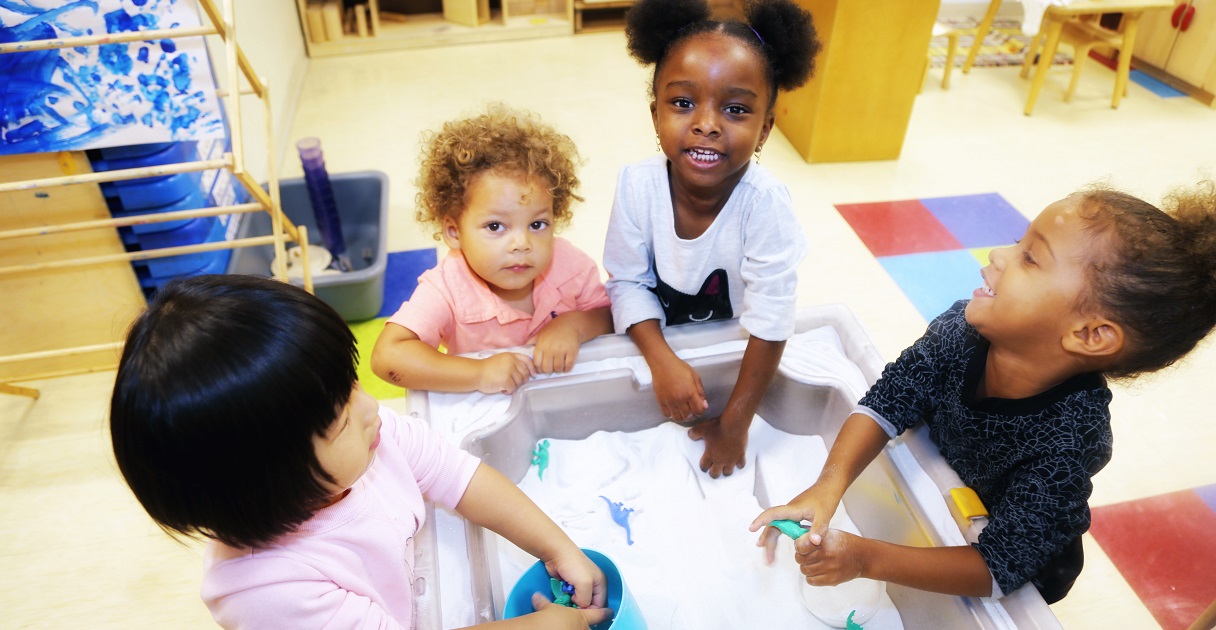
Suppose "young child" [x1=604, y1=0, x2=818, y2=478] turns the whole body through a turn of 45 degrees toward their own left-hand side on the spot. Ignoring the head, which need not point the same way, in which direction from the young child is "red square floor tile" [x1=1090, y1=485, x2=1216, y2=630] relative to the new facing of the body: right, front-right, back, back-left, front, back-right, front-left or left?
front-left

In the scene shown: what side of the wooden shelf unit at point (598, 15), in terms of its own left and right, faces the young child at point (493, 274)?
front

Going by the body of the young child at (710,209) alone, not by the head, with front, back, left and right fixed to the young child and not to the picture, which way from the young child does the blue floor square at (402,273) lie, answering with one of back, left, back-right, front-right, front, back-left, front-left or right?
back-right

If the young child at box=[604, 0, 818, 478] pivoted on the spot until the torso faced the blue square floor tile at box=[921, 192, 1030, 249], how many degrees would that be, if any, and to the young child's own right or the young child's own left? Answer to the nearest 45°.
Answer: approximately 135° to the young child's own left

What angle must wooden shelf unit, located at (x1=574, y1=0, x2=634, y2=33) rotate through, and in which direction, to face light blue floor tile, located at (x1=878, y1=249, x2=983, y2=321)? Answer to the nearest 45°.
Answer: approximately 45° to its left

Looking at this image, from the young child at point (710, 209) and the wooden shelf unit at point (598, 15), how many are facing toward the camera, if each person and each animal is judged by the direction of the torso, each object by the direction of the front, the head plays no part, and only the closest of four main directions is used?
2

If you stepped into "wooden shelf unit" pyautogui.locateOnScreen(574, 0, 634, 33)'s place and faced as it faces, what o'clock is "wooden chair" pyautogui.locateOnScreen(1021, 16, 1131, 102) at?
The wooden chair is roughly at 10 o'clock from the wooden shelf unit.

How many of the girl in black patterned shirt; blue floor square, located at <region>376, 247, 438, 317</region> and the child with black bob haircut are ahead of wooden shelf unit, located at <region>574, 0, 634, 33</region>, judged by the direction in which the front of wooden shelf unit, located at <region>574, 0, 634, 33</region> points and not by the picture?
3

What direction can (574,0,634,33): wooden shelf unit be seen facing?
toward the camera

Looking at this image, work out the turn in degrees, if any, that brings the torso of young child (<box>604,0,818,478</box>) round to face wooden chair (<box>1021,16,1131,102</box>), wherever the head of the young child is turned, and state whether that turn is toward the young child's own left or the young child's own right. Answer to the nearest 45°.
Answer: approximately 135° to the young child's own left

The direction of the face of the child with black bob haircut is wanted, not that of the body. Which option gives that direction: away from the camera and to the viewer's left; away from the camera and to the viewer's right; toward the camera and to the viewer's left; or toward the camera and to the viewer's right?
away from the camera and to the viewer's right

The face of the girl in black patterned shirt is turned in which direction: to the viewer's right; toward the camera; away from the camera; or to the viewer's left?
to the viewer's left

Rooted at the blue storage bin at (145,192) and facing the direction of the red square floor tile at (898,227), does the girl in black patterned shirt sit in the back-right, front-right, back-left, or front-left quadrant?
front-right

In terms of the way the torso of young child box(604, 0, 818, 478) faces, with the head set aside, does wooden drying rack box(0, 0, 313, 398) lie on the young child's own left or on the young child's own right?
on the young child's own right

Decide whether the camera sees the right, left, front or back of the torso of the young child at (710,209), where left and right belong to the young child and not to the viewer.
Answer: front
